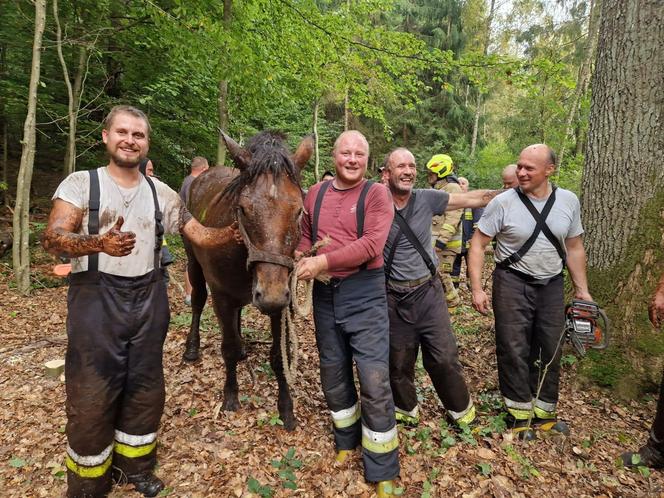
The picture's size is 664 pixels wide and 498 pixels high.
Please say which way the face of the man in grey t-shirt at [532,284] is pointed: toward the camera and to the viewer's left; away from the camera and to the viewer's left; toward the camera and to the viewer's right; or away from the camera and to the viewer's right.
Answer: toward the camera and to the viewer's left

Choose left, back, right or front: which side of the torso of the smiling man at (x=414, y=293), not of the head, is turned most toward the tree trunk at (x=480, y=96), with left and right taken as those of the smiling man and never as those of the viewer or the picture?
back

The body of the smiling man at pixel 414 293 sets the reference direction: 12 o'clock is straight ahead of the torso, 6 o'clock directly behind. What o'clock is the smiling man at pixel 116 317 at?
the smiling man at pixel 116 317 is roughly at 2 o'clock from the smiling man at pixel 414 293.

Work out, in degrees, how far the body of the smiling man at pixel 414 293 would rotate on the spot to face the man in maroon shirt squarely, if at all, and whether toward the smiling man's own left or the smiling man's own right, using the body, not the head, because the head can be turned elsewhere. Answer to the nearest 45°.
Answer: approximately 45° to the smiling man's own right

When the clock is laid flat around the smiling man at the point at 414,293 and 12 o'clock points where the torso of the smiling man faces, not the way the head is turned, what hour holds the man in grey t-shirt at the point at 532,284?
The man in grey t-shirt is roughly at 8 o'clock from the smiling man.

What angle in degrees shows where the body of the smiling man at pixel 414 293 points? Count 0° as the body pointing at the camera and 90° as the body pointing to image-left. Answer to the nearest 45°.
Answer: approximately 0°

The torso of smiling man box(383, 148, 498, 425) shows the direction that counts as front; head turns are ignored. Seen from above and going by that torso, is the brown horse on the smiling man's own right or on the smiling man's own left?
on the smiling man's own right

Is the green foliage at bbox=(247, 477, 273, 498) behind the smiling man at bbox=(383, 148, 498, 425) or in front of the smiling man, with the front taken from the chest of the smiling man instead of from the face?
in front
